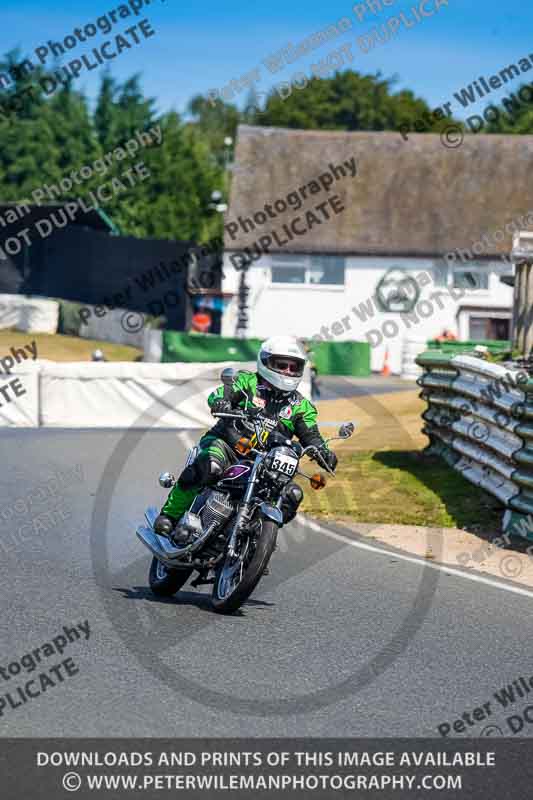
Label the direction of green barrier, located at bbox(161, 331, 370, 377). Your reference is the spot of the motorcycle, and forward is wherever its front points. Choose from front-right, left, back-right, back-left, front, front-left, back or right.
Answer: back-left

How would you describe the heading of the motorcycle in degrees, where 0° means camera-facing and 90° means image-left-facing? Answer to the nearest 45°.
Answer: approximately 315°

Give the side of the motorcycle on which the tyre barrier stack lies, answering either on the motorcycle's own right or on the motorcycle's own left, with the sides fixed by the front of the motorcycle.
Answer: on the motorcycle's own left

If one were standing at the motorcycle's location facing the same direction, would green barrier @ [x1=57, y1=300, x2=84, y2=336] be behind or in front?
behind

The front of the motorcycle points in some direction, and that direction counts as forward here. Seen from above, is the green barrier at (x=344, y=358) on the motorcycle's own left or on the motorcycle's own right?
on the motorcycle's own left
